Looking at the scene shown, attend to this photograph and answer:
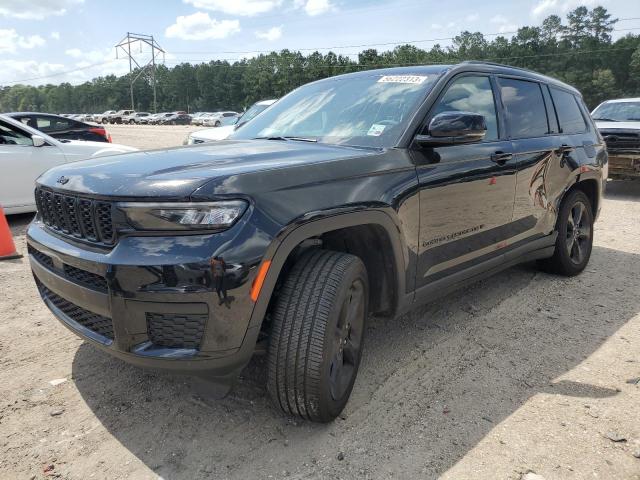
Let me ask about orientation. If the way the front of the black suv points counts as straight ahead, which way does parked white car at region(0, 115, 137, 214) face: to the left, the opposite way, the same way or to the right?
the opposite way

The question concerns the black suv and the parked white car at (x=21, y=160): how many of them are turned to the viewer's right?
1

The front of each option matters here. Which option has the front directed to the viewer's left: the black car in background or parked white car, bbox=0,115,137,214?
the black car in background

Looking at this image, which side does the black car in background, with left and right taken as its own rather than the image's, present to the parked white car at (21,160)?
left

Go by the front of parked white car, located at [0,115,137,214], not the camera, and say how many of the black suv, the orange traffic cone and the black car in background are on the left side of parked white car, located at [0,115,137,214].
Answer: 1

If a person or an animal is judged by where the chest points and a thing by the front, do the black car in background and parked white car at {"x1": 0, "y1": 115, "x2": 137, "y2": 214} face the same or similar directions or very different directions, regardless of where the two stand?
very different directions

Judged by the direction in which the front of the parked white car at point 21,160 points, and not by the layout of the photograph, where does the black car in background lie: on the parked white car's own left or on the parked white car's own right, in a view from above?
on the parked white car's own left

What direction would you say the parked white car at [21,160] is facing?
to the viewer's right

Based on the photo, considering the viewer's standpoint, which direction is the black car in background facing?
facing to the left of the viewer
